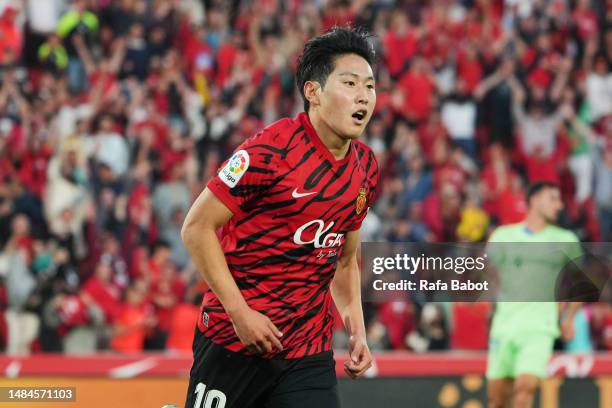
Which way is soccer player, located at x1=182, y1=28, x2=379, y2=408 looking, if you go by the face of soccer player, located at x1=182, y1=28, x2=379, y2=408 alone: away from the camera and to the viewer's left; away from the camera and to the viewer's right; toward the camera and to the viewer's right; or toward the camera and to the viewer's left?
toward the camera and to the viewer's right

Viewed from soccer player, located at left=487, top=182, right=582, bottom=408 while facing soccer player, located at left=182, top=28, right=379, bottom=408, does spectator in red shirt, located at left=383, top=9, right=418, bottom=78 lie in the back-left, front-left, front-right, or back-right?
back-right

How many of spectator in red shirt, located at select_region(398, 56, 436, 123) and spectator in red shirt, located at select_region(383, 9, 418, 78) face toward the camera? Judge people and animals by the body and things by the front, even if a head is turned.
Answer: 2

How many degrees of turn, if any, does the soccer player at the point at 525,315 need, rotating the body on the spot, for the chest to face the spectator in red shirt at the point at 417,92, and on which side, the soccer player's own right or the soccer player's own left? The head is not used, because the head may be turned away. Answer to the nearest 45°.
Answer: approximately 180°

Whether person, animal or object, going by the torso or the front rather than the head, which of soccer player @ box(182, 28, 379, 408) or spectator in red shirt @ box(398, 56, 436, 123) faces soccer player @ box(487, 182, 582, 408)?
the spectator in red shirt

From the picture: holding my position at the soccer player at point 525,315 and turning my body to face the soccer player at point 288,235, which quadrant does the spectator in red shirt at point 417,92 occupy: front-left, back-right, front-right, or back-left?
back-right

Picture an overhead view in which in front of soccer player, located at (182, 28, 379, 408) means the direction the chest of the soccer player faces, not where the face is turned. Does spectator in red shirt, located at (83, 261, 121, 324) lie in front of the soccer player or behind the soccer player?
behind

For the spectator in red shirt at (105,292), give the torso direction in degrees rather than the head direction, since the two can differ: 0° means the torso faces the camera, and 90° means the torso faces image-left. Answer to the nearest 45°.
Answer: approximately 0°

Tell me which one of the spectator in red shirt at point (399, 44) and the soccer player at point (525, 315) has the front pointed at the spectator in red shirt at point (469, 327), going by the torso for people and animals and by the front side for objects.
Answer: the spectator in red shirt at point (399, 44)

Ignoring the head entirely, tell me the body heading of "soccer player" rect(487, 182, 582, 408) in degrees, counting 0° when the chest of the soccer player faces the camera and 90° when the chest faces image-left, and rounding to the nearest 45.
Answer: approximately 0°

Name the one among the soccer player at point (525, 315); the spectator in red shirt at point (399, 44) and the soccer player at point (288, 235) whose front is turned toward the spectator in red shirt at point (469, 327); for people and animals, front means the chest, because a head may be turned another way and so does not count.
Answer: the spectator in red shirt at point (399, 44)

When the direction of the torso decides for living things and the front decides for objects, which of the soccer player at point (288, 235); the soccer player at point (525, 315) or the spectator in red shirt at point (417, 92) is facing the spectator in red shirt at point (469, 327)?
the spectator in red shirt at point (417, 92)
